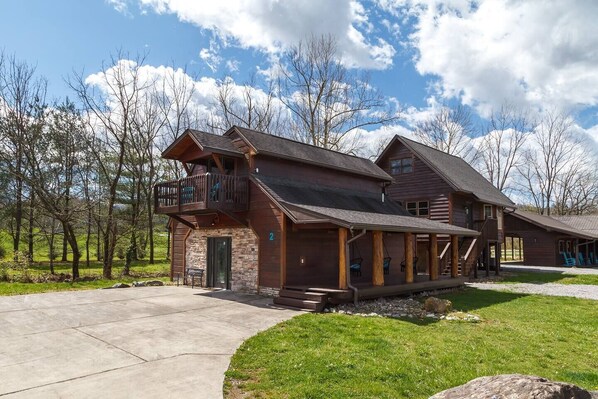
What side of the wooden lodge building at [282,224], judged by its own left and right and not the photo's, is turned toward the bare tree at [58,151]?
right

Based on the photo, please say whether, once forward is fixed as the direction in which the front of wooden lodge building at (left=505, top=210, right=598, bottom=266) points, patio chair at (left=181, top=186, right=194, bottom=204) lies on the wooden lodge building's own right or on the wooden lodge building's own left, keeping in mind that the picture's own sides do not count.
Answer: on the wooden lodge building's own right

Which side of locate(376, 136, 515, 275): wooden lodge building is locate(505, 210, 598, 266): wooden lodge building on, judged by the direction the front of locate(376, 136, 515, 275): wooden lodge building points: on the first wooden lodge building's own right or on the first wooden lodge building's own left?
on the first wooden lodge building's own left

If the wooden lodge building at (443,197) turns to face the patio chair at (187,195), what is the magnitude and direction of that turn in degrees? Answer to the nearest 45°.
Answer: approximately 90° to its right

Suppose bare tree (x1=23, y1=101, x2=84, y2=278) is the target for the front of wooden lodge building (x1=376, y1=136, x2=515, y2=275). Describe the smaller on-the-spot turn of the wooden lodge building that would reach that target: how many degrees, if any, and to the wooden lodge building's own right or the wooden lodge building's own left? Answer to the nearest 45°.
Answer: approximately 135° to the wooden lodge building's own right

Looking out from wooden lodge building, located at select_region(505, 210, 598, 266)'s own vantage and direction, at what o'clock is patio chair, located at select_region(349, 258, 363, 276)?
The patio chair is roughly at 2 o'clock from the wooden lodge building.

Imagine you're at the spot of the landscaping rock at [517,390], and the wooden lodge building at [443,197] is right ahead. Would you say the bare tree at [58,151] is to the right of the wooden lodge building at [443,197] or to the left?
left
